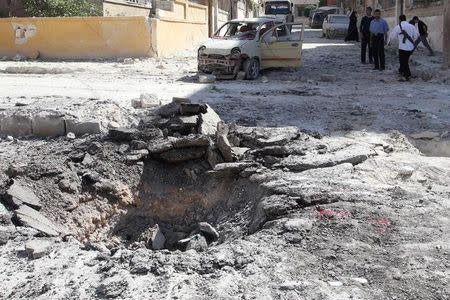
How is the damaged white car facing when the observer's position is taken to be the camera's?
facing the viewer and to the left of the viewer

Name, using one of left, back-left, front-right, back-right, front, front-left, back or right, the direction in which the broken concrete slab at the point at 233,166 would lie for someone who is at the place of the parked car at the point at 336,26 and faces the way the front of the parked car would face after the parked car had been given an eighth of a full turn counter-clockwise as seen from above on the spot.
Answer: front

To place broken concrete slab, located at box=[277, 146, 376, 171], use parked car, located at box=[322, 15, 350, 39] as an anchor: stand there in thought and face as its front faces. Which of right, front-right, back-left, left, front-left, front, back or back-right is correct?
front-left

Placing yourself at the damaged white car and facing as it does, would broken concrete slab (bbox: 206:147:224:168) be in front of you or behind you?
in front

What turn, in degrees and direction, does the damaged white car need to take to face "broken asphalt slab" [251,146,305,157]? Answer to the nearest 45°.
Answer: approximately 45° to its left

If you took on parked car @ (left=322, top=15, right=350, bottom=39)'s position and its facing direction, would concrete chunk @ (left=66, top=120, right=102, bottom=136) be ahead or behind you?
ahead
